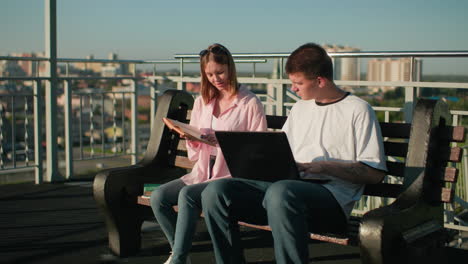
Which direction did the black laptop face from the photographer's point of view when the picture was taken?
facing away from the viewer and to the right of the viewer

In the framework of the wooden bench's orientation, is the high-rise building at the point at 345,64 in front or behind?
behind

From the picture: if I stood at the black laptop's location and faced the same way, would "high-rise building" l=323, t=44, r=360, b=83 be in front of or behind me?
in front

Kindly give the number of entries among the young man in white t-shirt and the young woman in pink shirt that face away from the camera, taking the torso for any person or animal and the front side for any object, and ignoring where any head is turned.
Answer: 0

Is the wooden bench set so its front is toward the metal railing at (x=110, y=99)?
no

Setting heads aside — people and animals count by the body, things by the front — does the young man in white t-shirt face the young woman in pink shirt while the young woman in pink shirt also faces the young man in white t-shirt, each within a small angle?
no

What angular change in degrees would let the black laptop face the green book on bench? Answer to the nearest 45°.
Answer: approximately 90° to its left

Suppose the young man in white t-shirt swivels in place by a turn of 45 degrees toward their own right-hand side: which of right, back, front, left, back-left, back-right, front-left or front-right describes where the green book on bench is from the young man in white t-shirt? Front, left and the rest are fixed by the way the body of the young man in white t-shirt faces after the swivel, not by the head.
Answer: front-right

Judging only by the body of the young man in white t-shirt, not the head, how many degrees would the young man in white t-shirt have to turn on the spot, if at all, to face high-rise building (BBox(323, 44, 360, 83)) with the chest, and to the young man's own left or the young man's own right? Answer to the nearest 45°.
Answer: approximately 135° to the young man's own right

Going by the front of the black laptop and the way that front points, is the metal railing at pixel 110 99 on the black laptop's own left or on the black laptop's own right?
on the black laptop's own left

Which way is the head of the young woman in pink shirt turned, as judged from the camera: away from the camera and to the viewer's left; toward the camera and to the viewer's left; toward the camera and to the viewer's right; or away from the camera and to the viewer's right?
toward the camera and to the viewer's left

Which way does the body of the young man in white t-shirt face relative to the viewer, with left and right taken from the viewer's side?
facing the viewer and to the left of the viewer

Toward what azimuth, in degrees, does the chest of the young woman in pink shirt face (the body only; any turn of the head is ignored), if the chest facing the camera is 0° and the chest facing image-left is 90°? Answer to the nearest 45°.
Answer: approximately 45°
